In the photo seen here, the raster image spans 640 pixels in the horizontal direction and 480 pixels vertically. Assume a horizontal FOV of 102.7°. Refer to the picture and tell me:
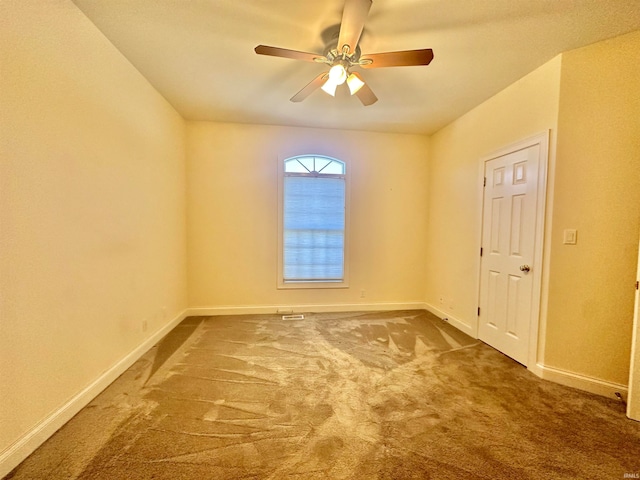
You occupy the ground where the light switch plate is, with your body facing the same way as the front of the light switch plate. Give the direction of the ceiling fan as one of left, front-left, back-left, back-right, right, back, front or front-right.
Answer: front-right

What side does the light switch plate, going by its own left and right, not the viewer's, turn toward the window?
right

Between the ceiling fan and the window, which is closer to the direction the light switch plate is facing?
the ceiling fan

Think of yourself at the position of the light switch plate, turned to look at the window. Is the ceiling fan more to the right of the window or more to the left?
left
